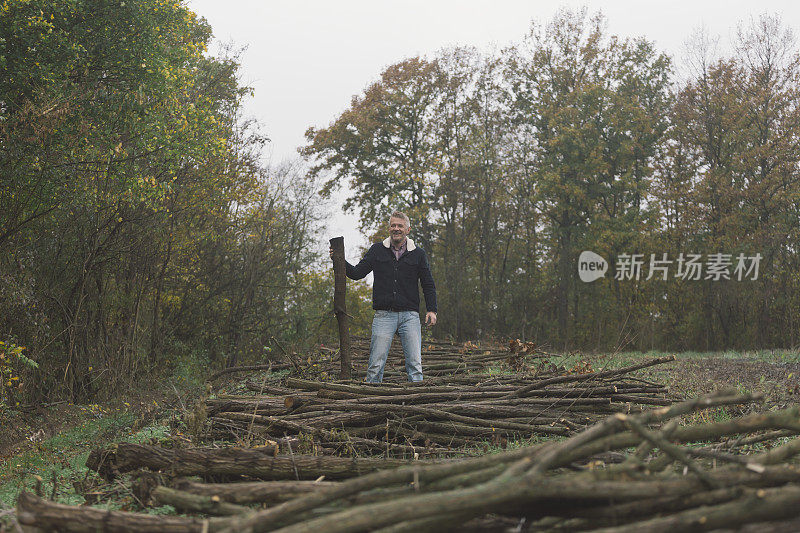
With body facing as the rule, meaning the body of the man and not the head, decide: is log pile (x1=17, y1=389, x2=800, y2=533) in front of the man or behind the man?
in front

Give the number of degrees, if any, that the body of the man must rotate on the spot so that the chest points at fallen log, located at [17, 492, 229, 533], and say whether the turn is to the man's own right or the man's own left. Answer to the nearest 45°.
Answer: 0° — they already face it

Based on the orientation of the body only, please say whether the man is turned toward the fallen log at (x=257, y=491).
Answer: yes

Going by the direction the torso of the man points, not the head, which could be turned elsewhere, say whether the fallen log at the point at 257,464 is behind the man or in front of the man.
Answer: in front

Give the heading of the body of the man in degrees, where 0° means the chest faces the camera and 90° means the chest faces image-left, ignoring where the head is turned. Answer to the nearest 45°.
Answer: approximately 0°
